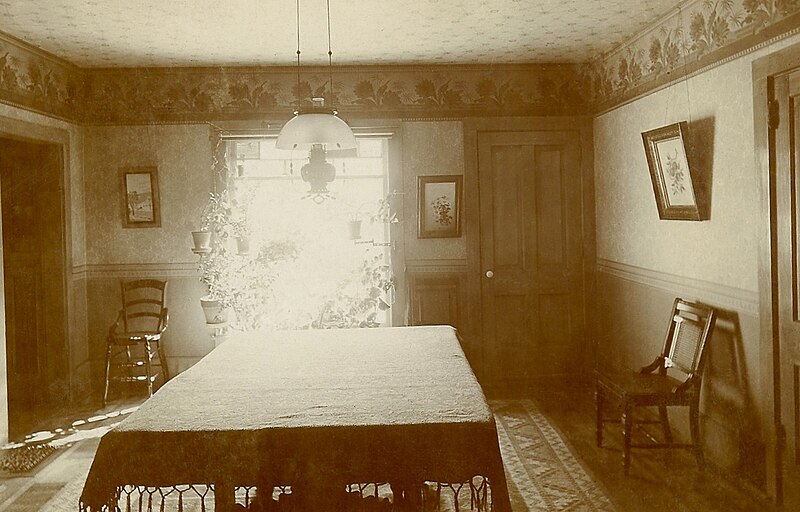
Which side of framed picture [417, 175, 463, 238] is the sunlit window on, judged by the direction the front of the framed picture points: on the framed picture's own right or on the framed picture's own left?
on the framed picture's own right

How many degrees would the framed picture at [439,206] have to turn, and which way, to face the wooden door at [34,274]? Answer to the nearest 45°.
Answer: approximately 90° to its right

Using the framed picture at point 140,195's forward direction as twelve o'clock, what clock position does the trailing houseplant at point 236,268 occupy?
The trailing houseplant is roughly at 10 o'clock from the framed picture.

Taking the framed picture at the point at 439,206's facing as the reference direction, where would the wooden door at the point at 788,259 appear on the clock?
The wooden door is roughly at 11 o'clock from the framed picture.

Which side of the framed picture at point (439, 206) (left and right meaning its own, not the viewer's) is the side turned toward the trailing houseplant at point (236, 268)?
right

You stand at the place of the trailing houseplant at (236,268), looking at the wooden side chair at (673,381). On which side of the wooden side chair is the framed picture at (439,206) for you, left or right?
left

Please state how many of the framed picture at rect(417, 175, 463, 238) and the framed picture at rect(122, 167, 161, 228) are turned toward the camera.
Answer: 2

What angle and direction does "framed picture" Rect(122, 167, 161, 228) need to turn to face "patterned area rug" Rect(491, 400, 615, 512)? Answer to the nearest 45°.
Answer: approximately 45° to its left
